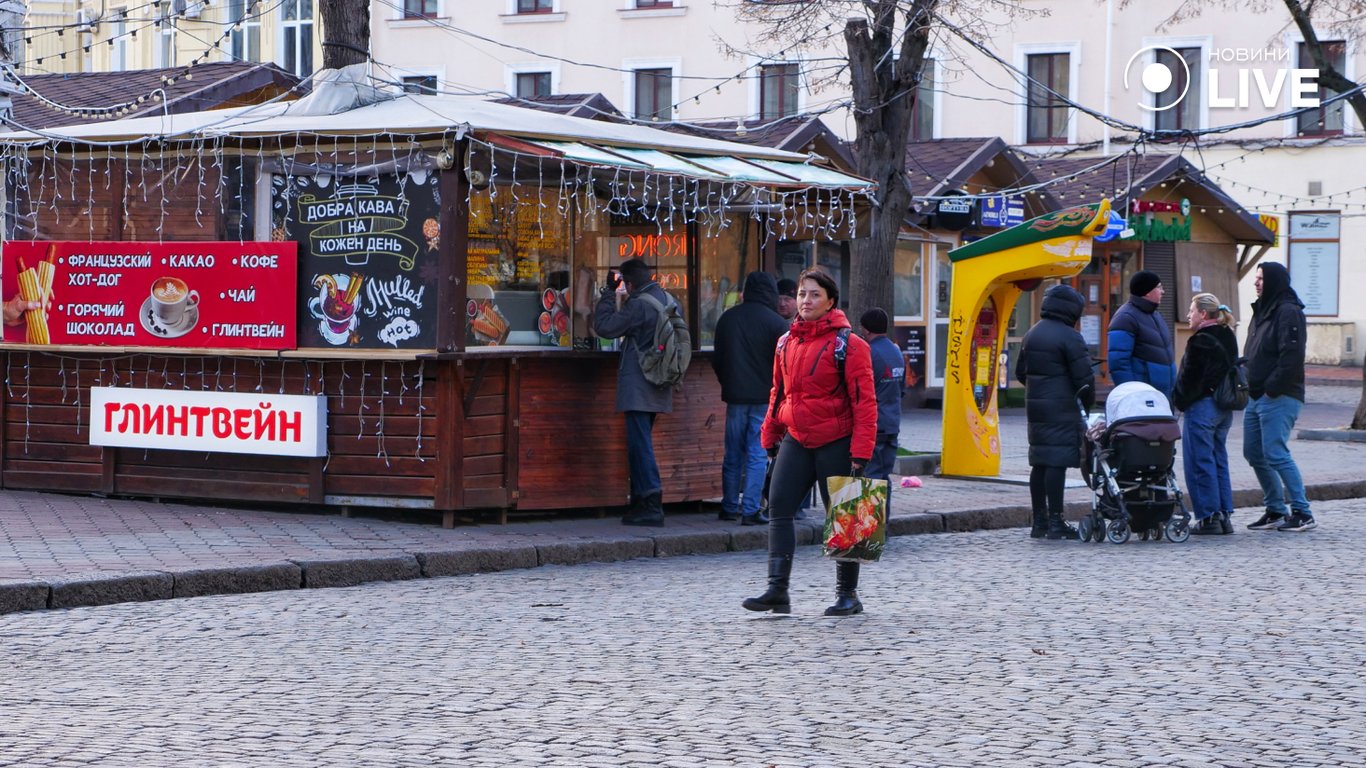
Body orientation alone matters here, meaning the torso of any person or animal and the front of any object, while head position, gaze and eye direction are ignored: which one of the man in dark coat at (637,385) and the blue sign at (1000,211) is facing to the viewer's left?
the man in dark coat

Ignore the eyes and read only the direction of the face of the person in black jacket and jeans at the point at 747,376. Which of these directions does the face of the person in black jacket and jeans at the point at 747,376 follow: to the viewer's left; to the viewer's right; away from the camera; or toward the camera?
away from the camera

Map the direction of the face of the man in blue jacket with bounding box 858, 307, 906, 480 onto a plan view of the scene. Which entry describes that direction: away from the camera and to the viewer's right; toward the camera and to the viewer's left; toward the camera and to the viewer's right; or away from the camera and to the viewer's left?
away from the camera and to the viewer's left

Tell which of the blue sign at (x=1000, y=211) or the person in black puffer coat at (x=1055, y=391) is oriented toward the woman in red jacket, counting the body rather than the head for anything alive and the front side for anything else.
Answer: the blue sign

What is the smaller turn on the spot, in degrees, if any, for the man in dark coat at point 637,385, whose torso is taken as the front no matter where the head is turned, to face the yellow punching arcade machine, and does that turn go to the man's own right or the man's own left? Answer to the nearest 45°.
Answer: approximately 135° to the man's own right

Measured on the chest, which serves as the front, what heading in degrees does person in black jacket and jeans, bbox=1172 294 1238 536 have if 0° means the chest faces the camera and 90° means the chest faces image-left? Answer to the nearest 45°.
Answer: approximately 90°

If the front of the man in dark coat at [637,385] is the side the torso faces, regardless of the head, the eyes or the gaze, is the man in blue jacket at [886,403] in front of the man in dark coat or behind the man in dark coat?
behind

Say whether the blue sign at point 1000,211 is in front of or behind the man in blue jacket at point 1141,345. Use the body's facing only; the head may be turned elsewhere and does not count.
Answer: behind

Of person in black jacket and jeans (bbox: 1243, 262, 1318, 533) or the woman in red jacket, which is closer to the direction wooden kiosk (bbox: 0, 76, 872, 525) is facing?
the woman in red jacket

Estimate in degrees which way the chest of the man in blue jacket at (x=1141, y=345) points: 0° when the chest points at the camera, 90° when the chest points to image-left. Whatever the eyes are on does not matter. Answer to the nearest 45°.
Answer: approximately 315°

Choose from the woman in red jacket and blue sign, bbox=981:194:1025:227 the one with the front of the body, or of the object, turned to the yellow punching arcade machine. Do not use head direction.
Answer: the blue sign
